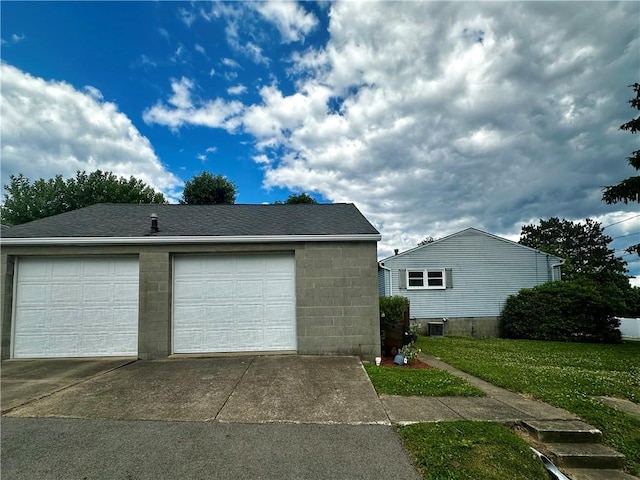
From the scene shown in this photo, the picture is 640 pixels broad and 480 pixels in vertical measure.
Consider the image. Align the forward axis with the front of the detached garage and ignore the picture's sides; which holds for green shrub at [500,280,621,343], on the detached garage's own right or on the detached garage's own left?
on the detached garage's own left

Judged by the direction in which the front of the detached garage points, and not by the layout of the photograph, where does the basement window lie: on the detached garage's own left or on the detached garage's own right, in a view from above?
on the detached garage's own left

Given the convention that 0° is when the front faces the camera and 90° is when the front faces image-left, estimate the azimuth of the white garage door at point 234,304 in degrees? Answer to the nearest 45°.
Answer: approximately 0°
